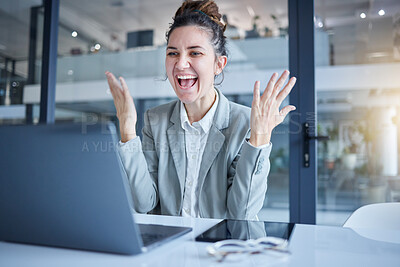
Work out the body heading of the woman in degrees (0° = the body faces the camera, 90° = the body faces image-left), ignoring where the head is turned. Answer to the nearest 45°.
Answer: approximately 45°

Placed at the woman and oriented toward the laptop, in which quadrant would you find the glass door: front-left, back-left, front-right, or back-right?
back-left

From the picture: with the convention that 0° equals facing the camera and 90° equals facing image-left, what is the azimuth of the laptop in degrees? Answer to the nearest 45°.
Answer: approximately 225°

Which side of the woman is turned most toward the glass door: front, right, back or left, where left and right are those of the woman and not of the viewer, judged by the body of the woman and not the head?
back

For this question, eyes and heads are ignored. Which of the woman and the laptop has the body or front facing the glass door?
the laptop

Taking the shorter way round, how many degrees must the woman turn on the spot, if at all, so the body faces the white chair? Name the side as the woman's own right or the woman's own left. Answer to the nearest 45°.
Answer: approximately 90° to the woman's own left

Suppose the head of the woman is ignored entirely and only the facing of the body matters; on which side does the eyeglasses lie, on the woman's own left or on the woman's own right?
on the woman's own left
